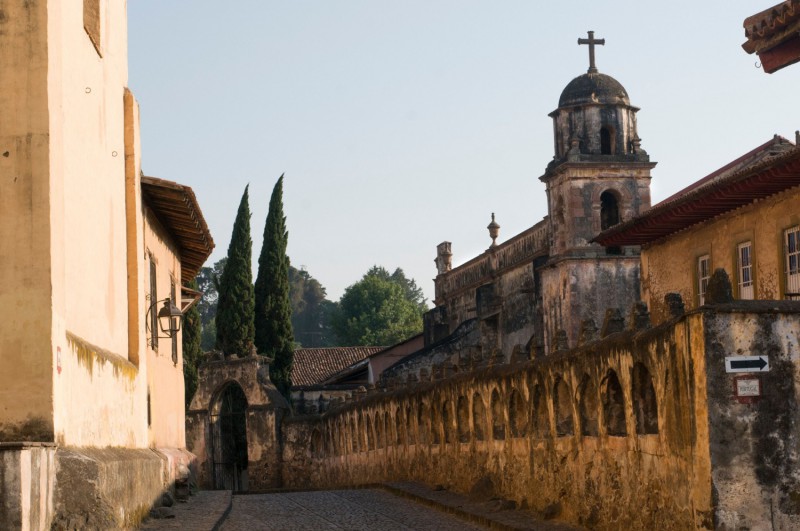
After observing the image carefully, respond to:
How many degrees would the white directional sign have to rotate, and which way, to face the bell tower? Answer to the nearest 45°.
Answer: approximately 180°

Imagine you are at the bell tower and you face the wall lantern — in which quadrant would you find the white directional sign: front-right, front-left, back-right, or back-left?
front-left

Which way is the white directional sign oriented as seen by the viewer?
toward the camera
